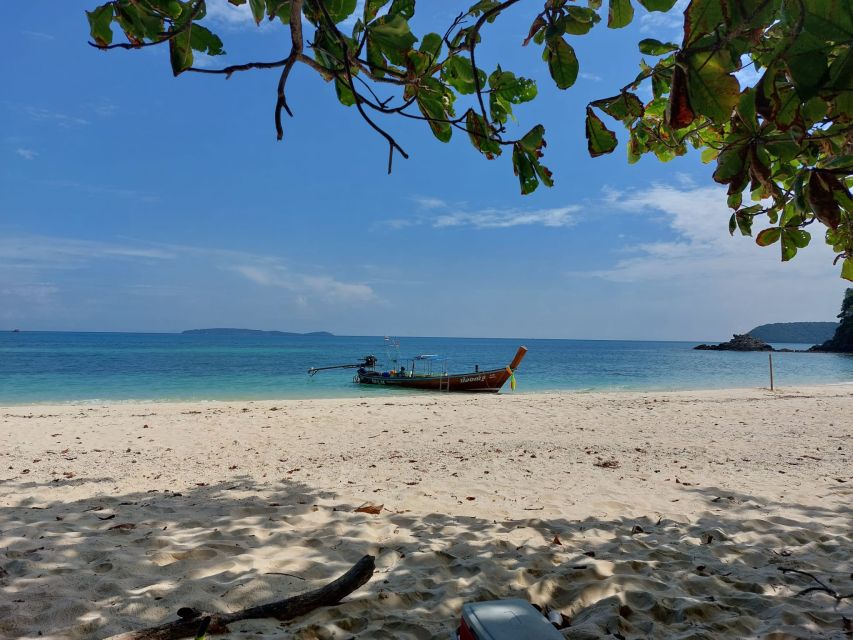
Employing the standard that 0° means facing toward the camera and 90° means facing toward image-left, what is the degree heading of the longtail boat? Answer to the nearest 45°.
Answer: approximately 270°

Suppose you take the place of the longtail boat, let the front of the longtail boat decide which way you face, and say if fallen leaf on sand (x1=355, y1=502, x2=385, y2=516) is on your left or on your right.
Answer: on your right

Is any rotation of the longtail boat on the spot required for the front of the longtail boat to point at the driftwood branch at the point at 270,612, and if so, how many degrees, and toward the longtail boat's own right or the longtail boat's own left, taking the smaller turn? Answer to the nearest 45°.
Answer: approximately 90° to the longtail boat's own right

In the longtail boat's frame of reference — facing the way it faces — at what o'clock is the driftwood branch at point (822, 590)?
The driftwood branch is roughly at 3 o'clock from the longtail boat.

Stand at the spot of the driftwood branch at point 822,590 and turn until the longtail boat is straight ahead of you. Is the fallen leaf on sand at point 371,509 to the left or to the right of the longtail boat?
left

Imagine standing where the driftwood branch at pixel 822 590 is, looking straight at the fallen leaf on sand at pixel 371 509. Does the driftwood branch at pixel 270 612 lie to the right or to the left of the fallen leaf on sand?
left
